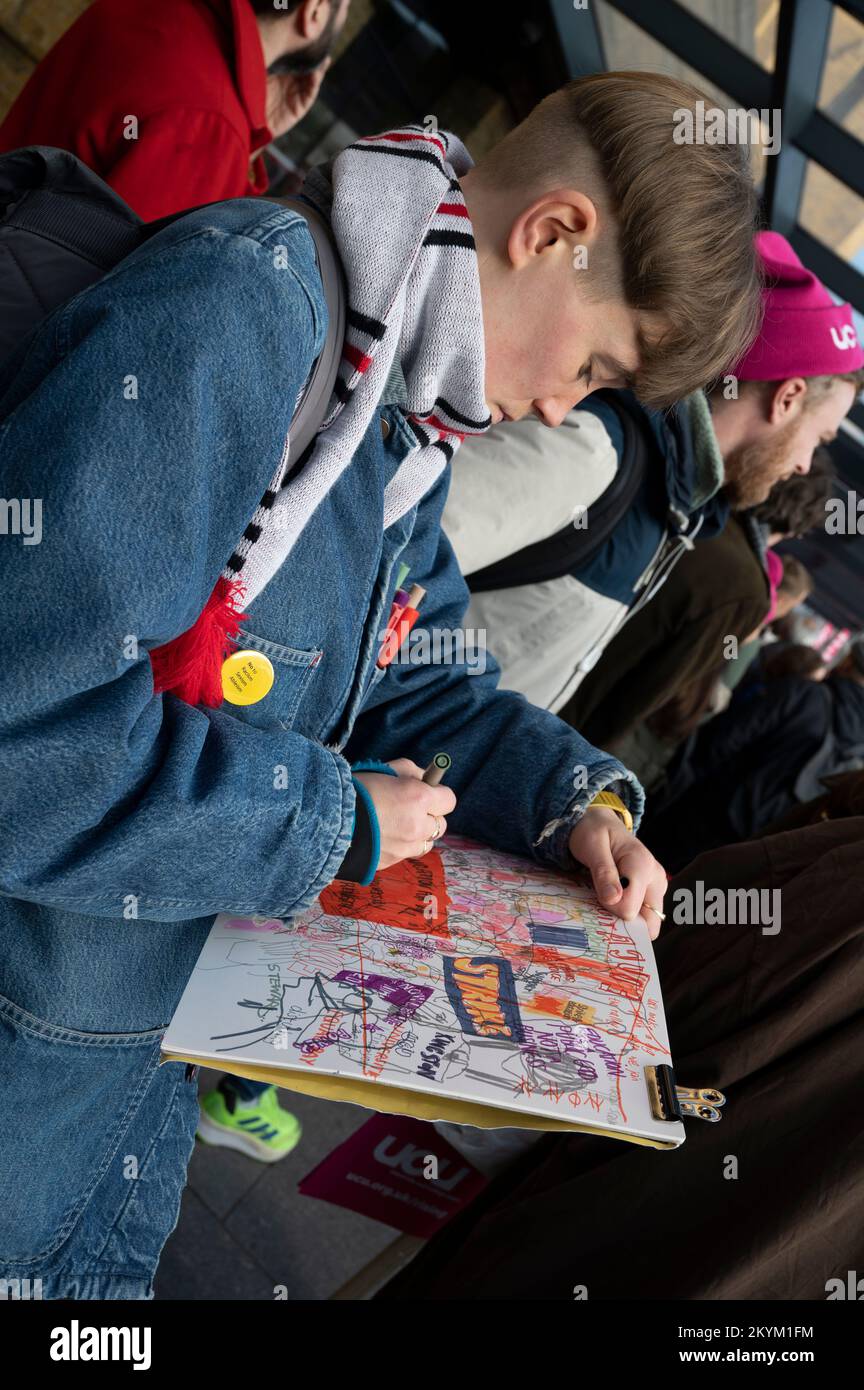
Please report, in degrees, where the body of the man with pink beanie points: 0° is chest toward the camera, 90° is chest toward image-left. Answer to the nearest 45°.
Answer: approximately 270°

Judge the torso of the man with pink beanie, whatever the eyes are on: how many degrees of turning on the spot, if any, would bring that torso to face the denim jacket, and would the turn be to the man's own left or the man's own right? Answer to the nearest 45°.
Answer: approximately 90° to the man's own right

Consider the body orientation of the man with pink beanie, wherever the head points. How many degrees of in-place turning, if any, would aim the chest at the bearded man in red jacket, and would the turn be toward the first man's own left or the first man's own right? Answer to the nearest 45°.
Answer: approximately 135° to the first man's own right

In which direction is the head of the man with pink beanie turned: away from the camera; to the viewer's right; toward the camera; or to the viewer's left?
to the viewer's right
